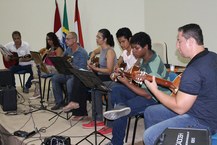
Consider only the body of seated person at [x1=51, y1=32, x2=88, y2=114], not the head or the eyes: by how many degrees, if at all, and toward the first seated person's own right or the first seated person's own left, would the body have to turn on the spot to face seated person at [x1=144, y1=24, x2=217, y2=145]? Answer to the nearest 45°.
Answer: approximately 45° to the first seated person's own left

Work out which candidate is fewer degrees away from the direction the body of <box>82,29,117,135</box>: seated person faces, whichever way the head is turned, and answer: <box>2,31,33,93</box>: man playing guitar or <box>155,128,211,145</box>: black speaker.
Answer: the man playing guitar

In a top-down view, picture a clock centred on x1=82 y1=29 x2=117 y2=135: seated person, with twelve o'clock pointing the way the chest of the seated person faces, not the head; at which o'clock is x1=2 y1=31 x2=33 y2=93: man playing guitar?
The man playing guitar is roughly at 3 o'clock from the seated person.

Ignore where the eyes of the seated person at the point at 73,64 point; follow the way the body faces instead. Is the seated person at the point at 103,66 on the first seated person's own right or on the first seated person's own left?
on the first seated person's own left

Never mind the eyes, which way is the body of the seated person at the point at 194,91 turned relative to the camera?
to the viewer's left

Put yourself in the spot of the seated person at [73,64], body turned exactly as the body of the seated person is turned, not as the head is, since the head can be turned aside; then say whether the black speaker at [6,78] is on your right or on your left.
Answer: on your right

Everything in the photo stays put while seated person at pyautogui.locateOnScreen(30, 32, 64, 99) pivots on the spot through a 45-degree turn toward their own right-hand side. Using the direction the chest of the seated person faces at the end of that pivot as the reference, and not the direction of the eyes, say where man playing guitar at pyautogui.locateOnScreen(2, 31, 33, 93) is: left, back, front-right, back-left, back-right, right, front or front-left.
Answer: front-right

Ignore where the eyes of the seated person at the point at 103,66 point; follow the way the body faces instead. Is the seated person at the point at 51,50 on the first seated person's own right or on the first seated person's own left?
on the first seated person's own right

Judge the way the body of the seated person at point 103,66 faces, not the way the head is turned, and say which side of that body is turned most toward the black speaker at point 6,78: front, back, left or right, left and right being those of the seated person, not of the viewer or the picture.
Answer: front

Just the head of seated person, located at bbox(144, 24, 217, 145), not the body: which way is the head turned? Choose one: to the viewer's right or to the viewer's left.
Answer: to the viewer's left
